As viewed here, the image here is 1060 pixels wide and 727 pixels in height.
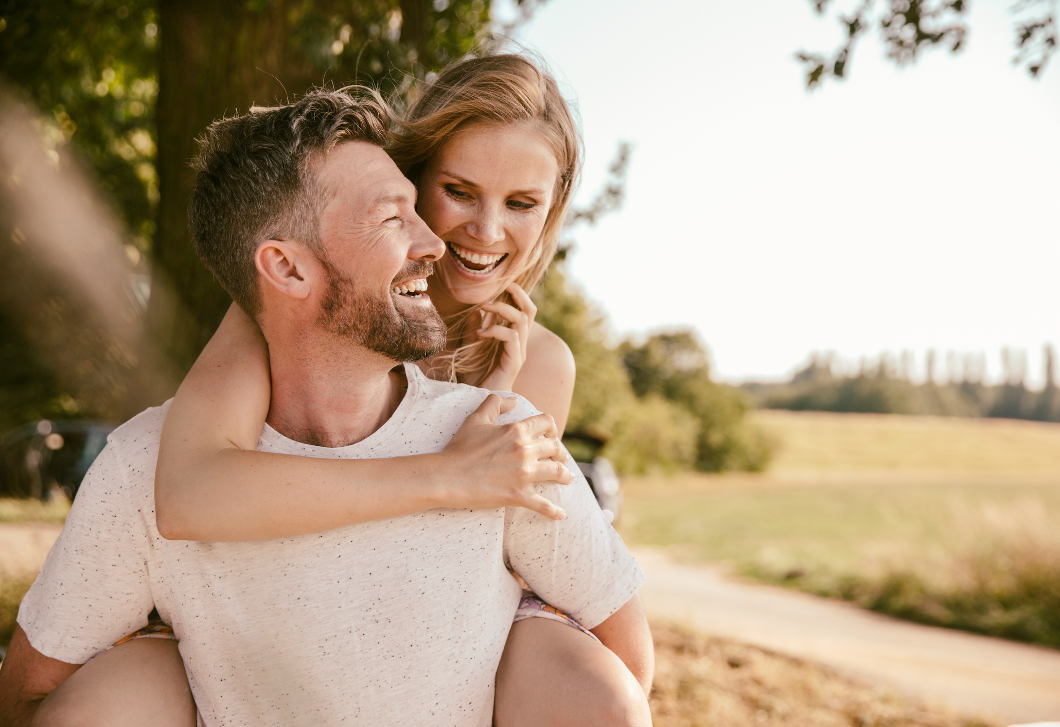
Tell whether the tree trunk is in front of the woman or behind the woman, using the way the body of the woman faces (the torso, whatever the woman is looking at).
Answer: behind

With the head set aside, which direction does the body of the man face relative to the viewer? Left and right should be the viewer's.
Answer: facing the viewer

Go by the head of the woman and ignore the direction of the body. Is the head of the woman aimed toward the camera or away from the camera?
toward the camera

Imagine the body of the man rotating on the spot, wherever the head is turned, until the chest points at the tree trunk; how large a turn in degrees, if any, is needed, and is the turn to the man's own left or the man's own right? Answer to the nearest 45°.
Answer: approximately 180°

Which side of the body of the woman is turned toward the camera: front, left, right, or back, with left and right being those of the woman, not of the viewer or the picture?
front

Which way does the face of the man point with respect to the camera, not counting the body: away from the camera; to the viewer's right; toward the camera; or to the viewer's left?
to the viewer's right

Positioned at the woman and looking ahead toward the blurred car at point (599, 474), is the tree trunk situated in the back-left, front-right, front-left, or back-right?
front-left

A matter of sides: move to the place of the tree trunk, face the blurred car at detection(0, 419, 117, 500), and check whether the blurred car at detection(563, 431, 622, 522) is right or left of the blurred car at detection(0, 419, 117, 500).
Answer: right

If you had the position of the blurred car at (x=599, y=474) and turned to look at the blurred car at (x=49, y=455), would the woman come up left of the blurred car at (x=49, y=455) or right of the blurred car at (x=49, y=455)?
left

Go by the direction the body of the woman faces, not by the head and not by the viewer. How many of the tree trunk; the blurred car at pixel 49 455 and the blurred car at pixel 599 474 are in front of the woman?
0

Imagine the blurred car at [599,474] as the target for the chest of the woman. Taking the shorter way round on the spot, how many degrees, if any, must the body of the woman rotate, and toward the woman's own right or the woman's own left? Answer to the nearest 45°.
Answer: approximately 180°

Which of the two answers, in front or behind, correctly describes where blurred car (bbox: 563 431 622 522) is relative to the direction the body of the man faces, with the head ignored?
behind

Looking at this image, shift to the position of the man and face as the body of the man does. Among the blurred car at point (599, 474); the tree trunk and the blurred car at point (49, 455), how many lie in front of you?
0

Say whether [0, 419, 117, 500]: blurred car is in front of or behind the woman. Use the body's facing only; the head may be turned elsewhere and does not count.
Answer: behind
